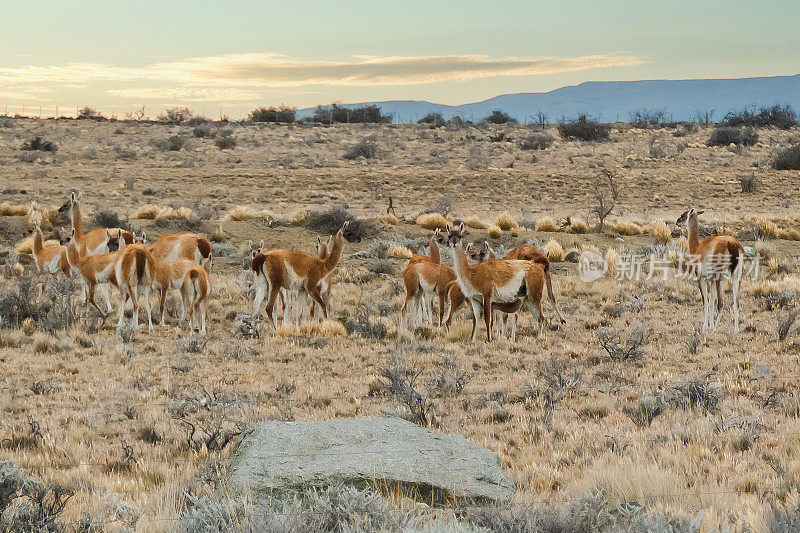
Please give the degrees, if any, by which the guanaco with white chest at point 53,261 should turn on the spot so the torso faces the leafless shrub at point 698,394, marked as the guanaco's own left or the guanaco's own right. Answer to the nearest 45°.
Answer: approximately 135° to the guanaco's own left

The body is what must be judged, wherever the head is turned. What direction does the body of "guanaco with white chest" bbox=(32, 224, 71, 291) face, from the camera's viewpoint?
to the viewer's left

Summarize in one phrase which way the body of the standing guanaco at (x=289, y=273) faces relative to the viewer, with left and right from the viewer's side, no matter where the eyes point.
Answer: facing to the right of the viewer

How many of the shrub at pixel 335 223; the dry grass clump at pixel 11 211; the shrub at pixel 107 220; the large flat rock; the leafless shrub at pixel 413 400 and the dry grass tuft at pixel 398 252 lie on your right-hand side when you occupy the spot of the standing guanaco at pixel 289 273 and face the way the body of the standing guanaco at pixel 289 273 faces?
2

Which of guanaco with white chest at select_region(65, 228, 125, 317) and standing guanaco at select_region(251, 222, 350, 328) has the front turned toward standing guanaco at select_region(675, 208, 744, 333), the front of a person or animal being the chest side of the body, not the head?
the standing guanaco at select_region(251, 222, 350, 328)

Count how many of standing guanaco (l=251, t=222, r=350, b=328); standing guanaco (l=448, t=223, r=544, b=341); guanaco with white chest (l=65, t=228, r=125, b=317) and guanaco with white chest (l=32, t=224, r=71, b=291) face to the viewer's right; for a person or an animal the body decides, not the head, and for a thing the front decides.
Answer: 1

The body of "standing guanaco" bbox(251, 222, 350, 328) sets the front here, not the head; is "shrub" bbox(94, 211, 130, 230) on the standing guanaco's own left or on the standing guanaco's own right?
on the standing guanaco's own left

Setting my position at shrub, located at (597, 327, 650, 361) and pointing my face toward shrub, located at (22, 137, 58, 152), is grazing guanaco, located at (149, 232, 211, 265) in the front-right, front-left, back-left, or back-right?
front-left

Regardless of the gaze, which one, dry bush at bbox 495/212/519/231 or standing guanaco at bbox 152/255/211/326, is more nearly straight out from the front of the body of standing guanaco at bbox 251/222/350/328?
the dry bush

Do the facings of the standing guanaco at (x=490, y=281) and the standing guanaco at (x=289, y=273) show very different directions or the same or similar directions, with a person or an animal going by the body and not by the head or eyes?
very different directions

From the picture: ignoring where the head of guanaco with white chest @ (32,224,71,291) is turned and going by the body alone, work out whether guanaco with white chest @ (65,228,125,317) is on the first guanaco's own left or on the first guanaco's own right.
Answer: on the first guanaco's own left

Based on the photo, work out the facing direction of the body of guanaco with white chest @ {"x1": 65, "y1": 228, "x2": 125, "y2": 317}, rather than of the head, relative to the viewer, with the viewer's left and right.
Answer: facing to the left of the viewer

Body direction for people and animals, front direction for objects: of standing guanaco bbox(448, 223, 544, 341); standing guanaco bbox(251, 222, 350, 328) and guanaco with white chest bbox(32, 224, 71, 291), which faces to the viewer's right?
standing guanaco bbox(251, 222, 350, 328)

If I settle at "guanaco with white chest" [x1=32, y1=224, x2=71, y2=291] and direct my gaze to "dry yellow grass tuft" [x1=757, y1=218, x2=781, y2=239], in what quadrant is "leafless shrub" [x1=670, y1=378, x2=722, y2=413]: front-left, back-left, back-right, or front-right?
front-right

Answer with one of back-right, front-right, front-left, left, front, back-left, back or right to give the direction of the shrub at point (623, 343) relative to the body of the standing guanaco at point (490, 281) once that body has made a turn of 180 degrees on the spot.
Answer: front

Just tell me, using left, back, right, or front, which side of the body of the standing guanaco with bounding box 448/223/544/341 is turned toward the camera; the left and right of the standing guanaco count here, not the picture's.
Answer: left

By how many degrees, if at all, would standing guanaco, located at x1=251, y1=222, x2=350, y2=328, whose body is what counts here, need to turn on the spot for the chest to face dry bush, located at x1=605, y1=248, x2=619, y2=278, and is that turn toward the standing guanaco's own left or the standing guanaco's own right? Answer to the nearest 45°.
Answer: approximately 45° to the standing guanaco's own left

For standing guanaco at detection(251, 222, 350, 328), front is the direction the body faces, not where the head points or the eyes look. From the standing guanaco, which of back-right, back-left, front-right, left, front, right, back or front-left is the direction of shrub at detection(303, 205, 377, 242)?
left
